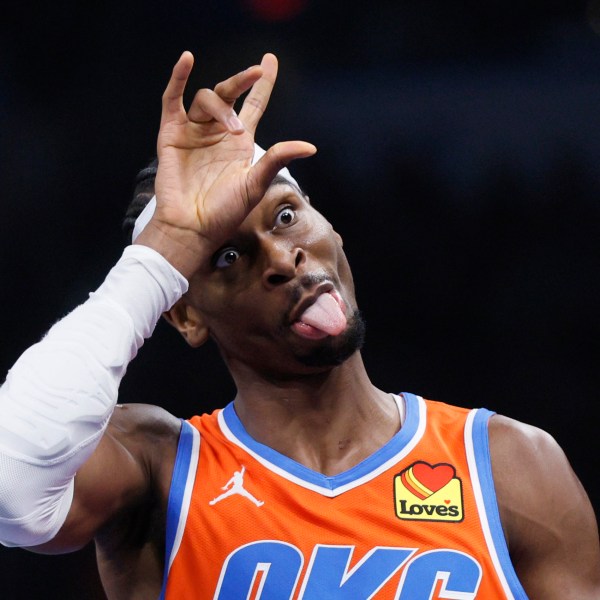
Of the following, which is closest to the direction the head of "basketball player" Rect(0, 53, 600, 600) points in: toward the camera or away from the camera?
toward the camera

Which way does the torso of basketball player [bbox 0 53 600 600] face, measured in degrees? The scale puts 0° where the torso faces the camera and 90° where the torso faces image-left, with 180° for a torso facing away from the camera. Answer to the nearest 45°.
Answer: approximately 0°
